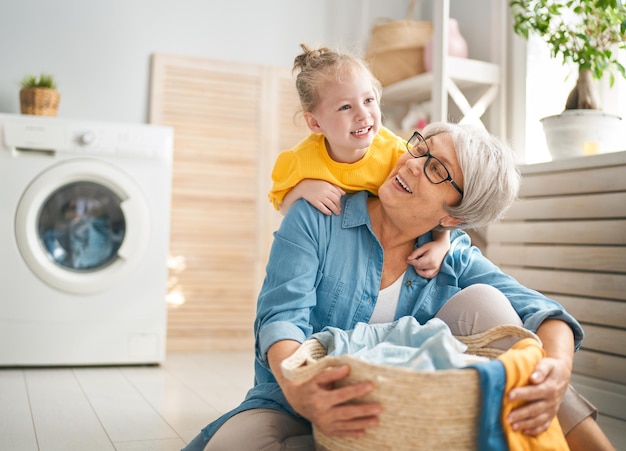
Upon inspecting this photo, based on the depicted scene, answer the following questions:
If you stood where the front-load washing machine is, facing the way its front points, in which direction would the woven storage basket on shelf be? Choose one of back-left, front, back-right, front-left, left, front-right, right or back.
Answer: left

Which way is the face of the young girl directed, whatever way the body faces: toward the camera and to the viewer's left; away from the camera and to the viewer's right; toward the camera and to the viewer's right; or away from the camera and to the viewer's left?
toward the camera and to the viewer's right

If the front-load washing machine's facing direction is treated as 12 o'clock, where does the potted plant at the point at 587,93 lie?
The potted plant is roughly at 10 o'clock from the front-load washing machine.

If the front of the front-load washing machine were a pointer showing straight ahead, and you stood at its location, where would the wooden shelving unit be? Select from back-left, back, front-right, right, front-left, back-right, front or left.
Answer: left

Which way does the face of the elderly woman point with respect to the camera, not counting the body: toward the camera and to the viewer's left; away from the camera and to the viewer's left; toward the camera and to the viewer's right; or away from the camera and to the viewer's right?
toward the camera and to the viewer's left

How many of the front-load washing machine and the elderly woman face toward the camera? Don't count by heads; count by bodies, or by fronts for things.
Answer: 2

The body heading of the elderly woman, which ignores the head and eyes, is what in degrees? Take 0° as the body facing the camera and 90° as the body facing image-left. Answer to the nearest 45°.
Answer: approximately 0°
